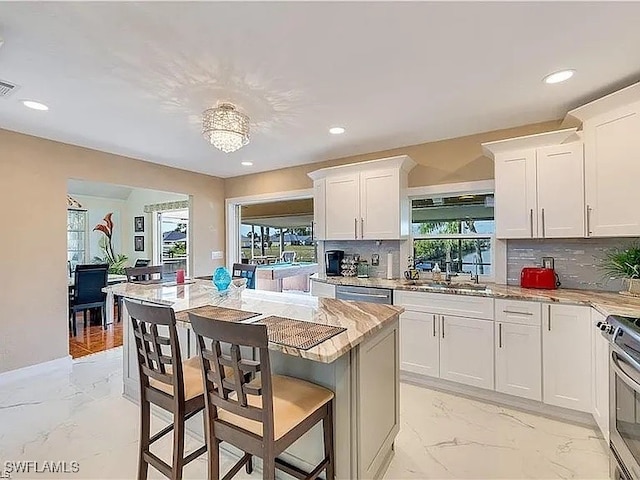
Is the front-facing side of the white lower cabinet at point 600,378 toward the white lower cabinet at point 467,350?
yes

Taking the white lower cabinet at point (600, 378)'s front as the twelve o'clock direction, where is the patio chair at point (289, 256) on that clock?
The patio chair is roughly at 1 o'clock from the white lower cabinet.

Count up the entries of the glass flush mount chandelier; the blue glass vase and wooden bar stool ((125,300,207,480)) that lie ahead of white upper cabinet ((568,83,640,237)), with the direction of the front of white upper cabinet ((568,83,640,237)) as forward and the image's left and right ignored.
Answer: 3

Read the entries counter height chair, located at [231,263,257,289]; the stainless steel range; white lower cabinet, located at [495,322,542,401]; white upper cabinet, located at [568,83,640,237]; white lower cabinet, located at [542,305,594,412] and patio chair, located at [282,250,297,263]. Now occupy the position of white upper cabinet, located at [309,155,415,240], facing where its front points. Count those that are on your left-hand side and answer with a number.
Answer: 4

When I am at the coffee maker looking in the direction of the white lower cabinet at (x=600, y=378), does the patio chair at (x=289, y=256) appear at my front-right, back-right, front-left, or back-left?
back-left

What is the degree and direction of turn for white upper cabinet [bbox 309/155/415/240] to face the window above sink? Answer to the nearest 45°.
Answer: approximately 135° to its left

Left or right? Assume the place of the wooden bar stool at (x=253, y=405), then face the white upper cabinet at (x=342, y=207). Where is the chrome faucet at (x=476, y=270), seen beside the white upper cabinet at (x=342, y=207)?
right

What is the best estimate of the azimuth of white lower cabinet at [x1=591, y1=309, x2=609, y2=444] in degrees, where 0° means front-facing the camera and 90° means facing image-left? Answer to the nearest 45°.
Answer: approximately 90°

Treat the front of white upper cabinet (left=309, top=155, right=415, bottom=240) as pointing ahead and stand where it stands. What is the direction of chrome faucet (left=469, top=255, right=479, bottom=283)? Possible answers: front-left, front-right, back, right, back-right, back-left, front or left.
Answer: back-left

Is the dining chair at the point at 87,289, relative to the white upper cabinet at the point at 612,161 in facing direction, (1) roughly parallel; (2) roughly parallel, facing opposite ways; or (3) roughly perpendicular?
roughly perpendicular

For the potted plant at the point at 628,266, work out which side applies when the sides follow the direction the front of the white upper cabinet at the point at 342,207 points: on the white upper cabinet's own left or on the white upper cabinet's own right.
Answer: on the white upper cabinet's own left

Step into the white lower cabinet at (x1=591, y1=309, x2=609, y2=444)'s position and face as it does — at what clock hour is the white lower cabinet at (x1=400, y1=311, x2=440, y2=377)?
the white lower cabinet at (x1=400, y1=311, x2=440, y2=377) is roughly at 12 o'clock from the white lower cabinet at (x1=591, y1=309, x2=609, y2=444).

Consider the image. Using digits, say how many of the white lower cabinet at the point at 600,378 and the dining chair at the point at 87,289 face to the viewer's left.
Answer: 1

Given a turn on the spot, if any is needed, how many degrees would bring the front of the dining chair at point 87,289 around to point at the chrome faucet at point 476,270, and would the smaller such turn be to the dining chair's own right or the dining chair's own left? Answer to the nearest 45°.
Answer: approximately 90° to the dining chair's own right

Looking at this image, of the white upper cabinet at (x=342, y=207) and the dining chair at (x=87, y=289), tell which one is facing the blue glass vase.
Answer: the white upper cabinet

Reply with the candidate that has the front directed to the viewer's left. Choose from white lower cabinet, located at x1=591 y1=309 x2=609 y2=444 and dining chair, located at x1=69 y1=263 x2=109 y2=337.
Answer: the white lower cabinet
